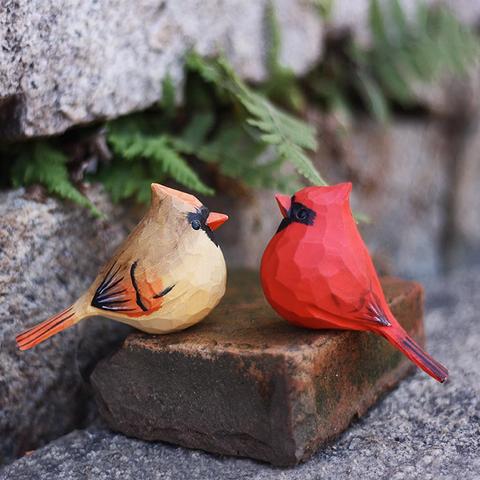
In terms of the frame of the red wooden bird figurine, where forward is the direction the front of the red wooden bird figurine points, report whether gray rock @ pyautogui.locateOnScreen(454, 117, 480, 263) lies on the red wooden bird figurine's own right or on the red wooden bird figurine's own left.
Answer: on the red wooden bird figurine's own right

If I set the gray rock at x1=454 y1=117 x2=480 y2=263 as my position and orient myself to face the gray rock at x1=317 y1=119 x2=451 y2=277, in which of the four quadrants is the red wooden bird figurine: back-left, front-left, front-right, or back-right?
front-left

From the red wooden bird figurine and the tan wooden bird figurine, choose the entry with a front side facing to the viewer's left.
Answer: the red wooden bird figurine

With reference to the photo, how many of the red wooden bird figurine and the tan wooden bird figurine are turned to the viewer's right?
1

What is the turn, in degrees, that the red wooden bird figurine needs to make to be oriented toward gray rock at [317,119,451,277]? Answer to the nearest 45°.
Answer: approximately 90° to its right

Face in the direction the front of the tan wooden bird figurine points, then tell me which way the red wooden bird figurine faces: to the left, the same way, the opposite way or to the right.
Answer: the opposite way

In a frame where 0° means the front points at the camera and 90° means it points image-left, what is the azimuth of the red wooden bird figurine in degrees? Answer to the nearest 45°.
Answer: approximately 90°

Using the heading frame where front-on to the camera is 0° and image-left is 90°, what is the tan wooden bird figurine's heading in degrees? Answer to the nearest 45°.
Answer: approximately 270°

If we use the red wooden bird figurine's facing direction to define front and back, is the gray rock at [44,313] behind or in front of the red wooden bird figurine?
in front
